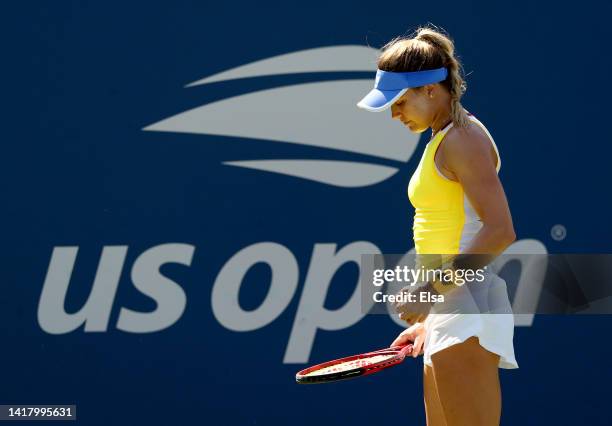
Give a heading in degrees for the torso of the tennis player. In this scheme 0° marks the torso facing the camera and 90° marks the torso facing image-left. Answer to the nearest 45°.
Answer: approximately 90°
